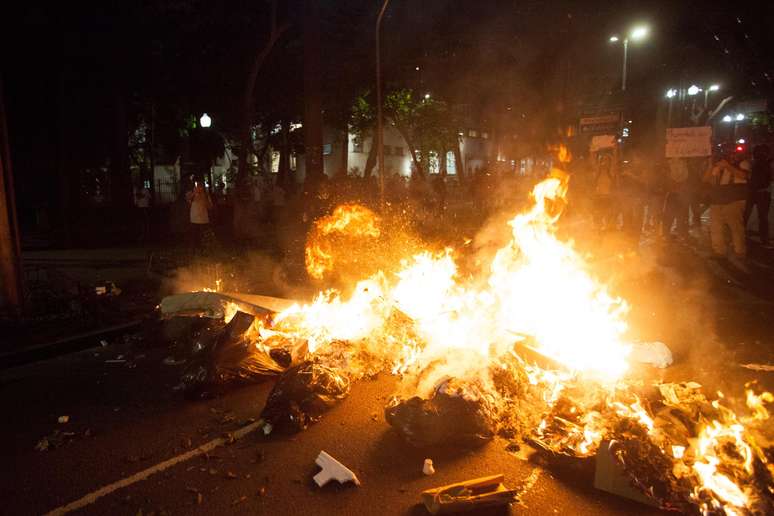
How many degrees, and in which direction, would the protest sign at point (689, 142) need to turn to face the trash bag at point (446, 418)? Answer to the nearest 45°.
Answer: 0° — it already faces it

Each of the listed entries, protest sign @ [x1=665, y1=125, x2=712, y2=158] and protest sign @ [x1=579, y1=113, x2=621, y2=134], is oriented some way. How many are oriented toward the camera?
2

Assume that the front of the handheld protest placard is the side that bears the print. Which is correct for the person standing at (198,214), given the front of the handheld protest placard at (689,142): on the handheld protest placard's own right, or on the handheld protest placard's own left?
on the handheld protest placard's own right

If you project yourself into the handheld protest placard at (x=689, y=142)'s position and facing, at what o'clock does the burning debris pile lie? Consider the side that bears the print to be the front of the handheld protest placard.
The burning debris pile is roughly at 12 o'clock from the handheld protest placard.

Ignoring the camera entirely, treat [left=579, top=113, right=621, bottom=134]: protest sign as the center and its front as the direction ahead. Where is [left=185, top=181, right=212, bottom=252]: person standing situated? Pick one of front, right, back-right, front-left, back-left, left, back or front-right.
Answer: front-right

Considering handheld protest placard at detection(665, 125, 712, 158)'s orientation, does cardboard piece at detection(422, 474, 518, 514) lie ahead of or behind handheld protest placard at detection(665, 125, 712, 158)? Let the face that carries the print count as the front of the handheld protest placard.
ahead

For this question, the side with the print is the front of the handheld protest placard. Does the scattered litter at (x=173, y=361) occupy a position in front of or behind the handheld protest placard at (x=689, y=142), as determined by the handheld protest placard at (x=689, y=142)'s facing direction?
in front

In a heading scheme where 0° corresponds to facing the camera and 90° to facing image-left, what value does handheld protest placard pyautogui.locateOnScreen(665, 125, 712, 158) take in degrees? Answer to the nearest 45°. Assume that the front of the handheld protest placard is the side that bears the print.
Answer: approximately 0°

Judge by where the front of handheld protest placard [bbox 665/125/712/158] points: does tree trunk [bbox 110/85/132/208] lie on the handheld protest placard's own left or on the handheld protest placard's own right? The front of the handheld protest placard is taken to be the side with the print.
on the handheld protest placard's own right

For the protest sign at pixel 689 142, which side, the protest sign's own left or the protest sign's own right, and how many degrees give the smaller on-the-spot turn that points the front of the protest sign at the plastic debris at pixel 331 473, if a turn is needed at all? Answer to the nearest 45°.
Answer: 0° — it already faces it
